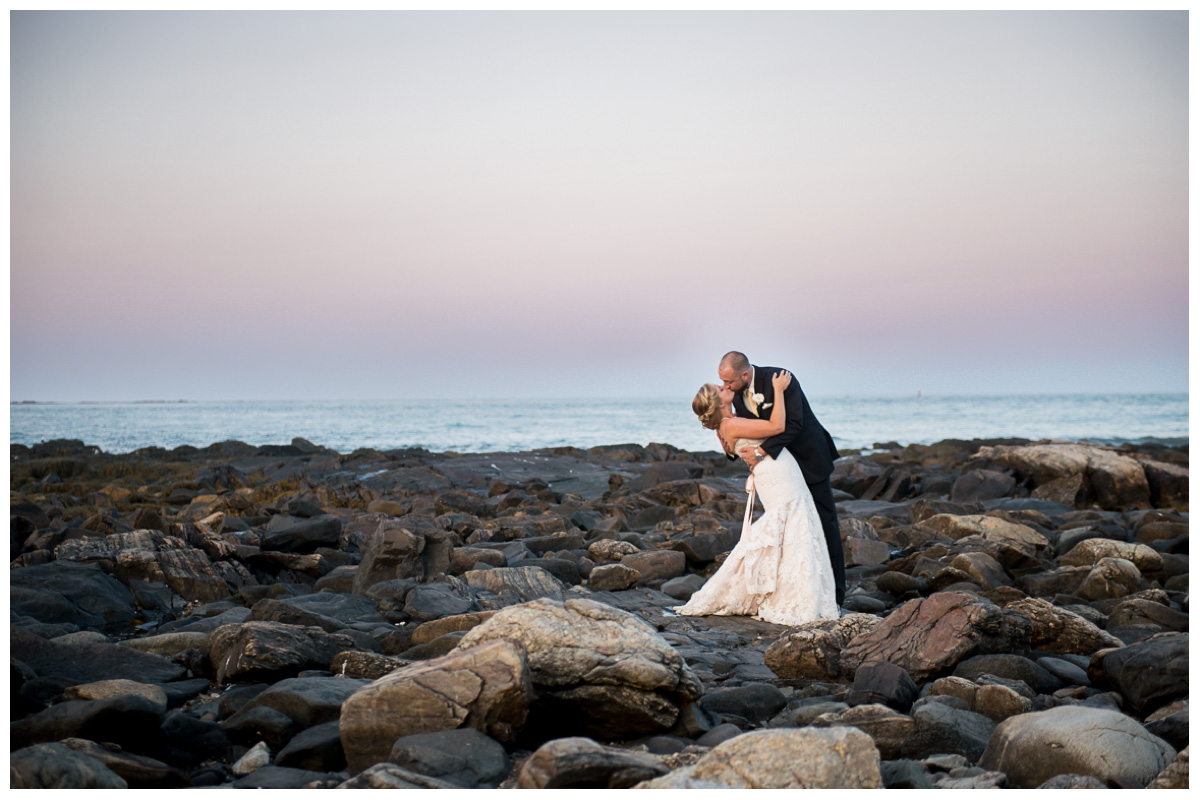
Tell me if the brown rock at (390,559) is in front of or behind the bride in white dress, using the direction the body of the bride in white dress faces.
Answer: behind

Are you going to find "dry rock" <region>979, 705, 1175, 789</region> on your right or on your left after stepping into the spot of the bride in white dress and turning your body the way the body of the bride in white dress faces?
on your right

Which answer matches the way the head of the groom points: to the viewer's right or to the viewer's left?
to the viewer's left

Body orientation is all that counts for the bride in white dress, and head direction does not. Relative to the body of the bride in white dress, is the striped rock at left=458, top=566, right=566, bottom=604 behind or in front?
behind

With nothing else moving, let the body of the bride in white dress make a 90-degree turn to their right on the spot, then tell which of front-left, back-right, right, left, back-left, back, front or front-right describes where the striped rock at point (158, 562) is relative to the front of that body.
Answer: right

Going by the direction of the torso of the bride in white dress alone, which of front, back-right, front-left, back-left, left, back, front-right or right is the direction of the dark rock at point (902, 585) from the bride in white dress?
front-left

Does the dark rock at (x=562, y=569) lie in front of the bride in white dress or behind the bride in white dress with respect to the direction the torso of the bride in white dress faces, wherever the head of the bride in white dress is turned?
behind

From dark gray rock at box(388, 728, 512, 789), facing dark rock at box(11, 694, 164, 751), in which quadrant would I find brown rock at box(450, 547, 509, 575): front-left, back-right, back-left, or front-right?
front-right

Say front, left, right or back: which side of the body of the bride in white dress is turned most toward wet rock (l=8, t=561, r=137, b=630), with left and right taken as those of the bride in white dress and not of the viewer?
back

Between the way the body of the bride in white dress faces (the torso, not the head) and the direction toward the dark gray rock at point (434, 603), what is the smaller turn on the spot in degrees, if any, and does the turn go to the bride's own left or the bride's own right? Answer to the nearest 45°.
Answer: approximately 180°

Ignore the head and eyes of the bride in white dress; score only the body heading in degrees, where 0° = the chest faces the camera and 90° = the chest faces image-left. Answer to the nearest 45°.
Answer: approximately 270°
